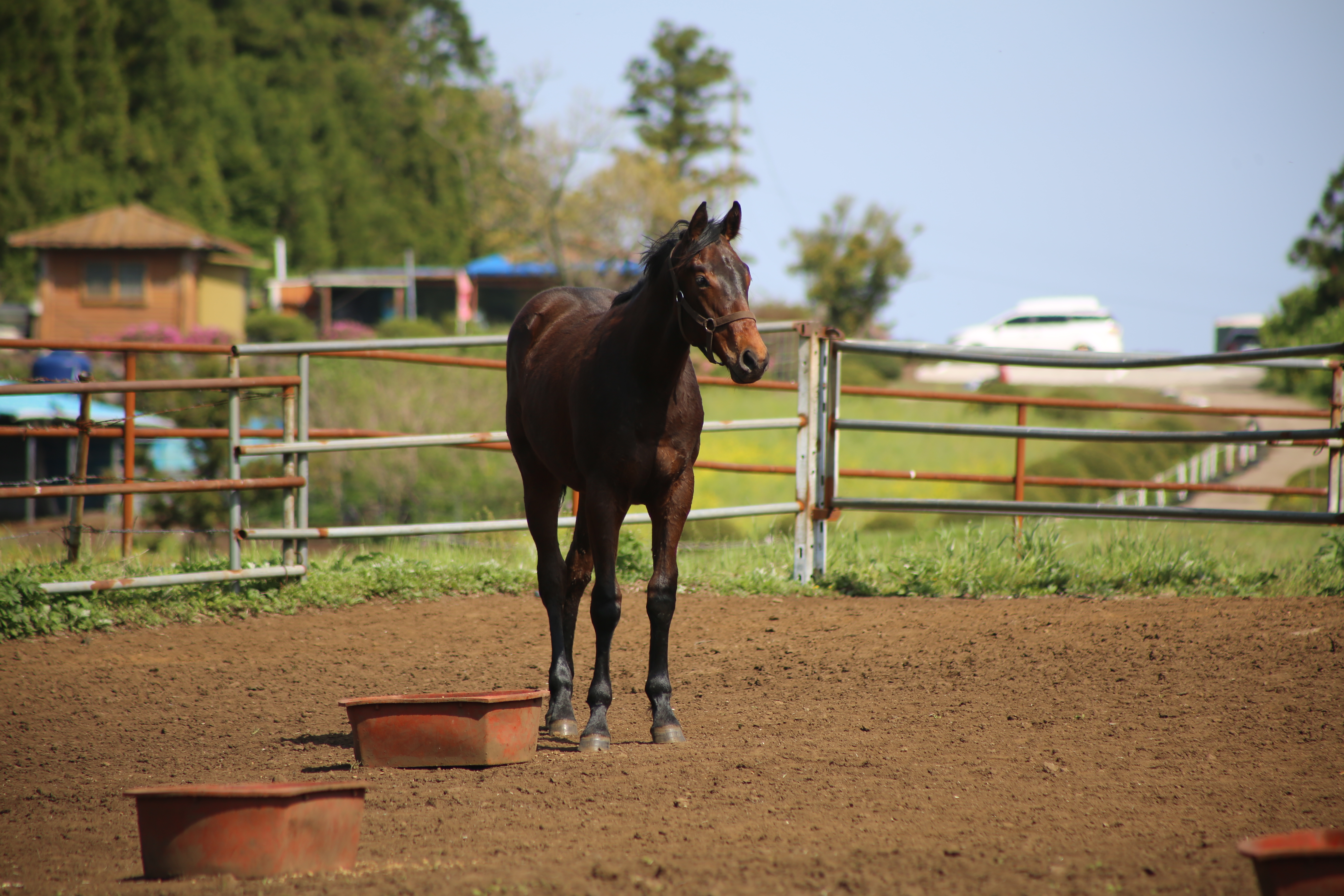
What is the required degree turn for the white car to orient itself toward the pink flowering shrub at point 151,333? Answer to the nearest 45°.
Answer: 0° — it already faces it

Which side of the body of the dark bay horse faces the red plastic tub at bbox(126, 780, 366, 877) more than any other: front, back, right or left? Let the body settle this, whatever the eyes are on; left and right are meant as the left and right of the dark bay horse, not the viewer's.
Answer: right

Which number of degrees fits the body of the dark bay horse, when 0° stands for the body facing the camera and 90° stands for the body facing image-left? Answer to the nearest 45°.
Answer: approximately 315°

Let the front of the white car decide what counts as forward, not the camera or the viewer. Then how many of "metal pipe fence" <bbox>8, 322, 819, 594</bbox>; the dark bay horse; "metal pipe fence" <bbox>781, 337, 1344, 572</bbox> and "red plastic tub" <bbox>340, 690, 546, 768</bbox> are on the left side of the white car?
4

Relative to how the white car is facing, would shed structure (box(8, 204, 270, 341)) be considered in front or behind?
in front

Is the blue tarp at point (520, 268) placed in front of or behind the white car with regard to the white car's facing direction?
in front

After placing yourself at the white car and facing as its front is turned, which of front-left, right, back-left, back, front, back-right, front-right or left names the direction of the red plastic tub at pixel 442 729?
left

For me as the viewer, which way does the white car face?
facing to the left of the viewer

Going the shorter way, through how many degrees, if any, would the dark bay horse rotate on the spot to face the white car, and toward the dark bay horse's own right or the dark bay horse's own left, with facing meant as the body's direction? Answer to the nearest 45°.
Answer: approximately 135° to the dark bay horse's own left

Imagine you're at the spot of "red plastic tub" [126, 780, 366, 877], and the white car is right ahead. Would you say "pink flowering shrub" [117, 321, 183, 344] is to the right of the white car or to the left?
left

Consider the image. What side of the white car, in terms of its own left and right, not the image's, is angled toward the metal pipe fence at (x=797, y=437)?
left

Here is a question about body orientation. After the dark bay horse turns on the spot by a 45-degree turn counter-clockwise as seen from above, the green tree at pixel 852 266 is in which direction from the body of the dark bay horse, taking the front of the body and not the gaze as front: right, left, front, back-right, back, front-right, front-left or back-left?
left

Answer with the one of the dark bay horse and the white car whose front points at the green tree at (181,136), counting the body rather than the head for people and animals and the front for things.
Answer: the white car

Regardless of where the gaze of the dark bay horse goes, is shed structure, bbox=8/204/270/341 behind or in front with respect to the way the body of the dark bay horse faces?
behind

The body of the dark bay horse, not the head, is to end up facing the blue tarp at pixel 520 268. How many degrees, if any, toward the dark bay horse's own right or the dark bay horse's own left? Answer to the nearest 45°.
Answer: approximately 135° to the dark bay horse's own left

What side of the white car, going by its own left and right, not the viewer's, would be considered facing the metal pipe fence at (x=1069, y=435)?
left
